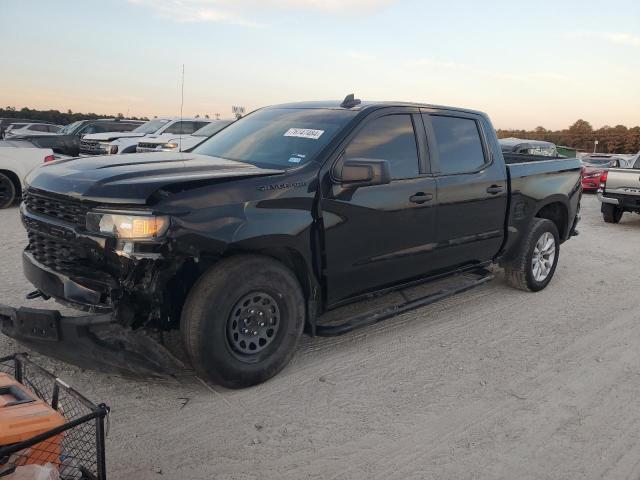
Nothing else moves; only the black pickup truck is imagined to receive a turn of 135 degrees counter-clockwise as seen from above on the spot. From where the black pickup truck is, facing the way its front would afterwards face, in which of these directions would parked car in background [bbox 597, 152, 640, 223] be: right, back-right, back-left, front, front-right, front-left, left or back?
front-left

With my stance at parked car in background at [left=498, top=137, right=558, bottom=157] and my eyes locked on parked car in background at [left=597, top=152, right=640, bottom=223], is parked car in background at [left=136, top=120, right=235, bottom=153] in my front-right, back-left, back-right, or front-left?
front-right

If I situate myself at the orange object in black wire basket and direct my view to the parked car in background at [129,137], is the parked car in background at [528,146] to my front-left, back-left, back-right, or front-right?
front-right

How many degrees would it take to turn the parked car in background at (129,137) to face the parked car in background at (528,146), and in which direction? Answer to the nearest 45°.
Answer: approximately 135° to its left

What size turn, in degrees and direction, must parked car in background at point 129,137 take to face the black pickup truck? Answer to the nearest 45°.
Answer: approximately 45° to its left

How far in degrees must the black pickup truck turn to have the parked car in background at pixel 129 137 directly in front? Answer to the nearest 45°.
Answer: approximately 135° to its right

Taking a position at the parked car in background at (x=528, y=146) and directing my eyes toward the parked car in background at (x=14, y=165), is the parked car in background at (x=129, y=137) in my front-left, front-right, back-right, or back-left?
front-right

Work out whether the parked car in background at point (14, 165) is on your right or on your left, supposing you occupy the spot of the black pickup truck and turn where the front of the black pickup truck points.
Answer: on your right

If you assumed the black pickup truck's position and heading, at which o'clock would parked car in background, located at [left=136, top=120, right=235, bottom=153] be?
The parked car in background is roughly at 4 o'clock from the black pickup truck.

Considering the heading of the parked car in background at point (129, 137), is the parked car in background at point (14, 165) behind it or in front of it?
in front

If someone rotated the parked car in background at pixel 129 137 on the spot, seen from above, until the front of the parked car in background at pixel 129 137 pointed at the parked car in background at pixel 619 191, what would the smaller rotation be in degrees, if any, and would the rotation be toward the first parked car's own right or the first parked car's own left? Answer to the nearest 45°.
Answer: approximately 90° to the first parked car's own left

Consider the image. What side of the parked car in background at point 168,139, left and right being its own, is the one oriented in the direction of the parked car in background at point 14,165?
front

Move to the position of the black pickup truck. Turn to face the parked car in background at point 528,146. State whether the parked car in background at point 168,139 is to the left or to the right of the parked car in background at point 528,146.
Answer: left

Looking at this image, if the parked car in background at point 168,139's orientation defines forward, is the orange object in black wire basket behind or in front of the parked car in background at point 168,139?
in front

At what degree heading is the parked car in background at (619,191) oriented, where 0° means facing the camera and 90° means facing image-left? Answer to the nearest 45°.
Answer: approximately 225°

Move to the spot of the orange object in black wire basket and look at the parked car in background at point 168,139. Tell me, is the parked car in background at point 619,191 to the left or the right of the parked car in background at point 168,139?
right

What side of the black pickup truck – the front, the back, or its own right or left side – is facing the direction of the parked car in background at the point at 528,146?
back

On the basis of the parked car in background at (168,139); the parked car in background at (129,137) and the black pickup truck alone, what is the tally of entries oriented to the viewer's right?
0

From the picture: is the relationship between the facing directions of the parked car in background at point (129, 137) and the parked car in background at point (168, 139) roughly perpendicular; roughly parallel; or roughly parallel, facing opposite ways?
roughly parallel

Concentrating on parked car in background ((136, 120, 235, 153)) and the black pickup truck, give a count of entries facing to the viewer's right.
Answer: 0

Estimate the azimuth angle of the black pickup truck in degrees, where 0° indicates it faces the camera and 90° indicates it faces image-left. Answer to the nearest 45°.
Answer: approximately 45°
